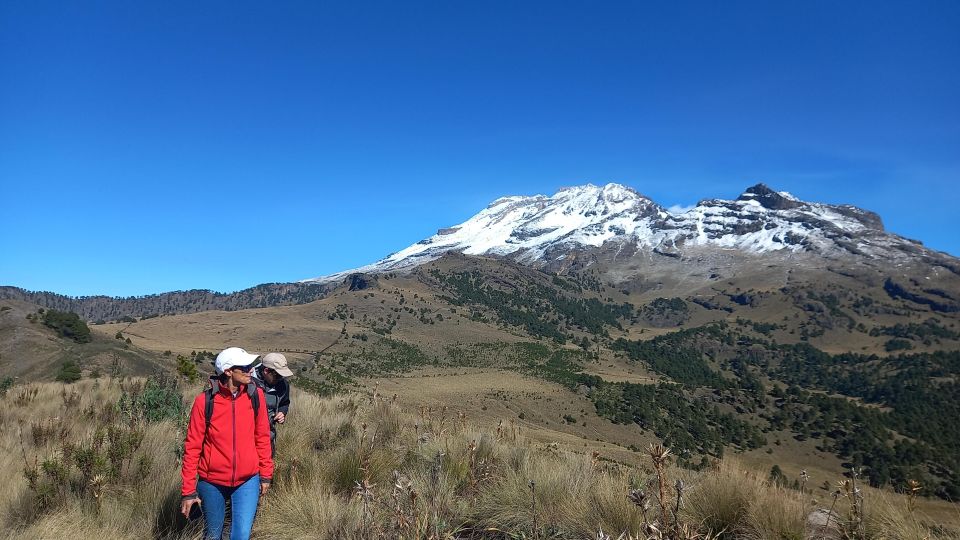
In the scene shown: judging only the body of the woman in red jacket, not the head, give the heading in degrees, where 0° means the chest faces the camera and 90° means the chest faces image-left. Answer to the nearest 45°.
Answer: approximately 0°

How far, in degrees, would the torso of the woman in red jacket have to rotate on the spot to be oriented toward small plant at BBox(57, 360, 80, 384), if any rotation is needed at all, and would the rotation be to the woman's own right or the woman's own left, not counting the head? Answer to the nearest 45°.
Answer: approximately 180°

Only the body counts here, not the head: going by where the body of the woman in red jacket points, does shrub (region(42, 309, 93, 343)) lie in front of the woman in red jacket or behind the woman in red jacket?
behind

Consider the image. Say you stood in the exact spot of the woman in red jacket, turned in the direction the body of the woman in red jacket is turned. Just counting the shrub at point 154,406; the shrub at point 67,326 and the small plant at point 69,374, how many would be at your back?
3

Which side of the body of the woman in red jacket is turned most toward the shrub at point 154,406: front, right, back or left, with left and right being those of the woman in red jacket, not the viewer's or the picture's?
back

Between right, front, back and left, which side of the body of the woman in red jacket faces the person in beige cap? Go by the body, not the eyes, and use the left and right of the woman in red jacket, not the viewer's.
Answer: back
